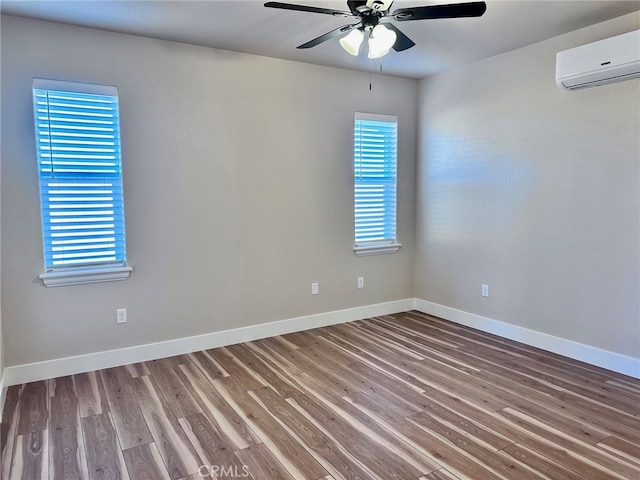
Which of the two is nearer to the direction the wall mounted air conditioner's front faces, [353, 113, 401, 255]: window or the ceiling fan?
the ceiling fan

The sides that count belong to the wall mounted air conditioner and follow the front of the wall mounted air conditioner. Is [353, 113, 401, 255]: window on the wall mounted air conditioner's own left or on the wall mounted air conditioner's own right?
on the wall mounted air conditioner's own right

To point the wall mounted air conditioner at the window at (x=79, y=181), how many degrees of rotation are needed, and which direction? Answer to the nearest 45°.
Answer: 0° — it already faces it

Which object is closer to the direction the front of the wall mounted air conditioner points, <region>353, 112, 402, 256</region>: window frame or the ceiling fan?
the ceiling fan

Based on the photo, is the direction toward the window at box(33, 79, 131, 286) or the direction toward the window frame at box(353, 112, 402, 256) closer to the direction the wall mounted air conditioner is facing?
the window

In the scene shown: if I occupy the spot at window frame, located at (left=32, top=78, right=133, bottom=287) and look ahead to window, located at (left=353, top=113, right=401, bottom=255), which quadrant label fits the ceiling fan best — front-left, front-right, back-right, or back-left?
front-right

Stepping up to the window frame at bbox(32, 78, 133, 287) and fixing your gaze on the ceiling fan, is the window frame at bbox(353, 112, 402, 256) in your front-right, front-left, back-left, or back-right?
front-left

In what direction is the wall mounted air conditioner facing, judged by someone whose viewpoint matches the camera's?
facing the viewer and to the left of the viewer

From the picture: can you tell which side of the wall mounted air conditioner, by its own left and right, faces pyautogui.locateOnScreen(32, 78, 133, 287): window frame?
front

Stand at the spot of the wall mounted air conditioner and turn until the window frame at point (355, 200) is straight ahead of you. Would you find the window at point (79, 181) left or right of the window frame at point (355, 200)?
left

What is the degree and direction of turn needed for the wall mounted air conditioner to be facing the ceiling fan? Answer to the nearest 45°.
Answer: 0° — it already faces it

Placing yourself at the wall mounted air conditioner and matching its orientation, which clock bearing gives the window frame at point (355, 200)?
The window frame is roughly at 2 o'clock from the wall mounted air conditioner.

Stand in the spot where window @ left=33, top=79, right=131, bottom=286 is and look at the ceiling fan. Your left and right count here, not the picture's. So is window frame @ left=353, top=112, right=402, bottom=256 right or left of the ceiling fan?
left
